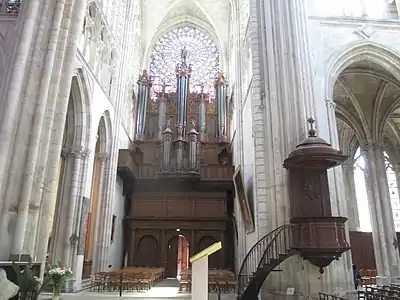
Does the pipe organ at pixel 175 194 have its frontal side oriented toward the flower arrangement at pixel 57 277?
yes

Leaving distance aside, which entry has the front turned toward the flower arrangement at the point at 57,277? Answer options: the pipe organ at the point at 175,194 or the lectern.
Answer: the pipe organ

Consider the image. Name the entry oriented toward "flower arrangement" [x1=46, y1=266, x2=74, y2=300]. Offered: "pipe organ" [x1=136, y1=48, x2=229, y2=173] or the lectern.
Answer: the pipe organ

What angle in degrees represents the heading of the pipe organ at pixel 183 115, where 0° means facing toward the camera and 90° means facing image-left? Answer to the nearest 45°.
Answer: approximately 0°
